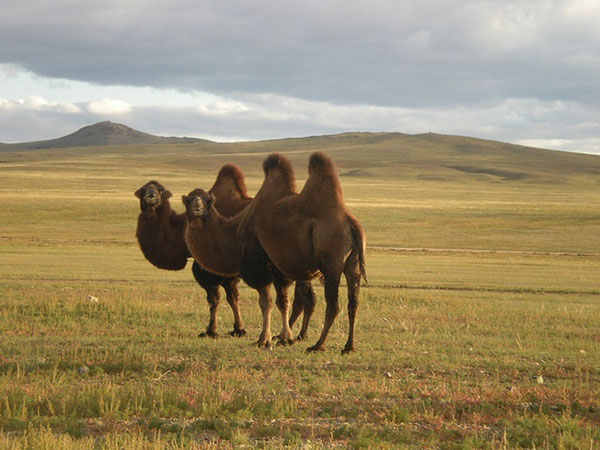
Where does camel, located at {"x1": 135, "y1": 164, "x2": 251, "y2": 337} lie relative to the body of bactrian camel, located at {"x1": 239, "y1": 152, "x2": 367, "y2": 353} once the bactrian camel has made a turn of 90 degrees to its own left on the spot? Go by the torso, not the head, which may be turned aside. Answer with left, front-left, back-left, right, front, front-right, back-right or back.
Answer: back-right

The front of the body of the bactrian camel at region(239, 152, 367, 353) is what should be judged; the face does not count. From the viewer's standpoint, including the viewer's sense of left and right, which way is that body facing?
facing to the left of the viewer

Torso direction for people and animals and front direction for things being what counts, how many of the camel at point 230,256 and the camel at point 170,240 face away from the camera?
0

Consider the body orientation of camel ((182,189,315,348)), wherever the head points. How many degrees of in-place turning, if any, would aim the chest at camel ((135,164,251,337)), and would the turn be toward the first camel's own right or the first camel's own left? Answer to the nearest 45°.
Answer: approximately 90° to the first camel's own right

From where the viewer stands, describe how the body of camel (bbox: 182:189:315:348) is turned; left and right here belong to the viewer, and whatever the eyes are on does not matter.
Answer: facing the viewer and to the left of the viewer

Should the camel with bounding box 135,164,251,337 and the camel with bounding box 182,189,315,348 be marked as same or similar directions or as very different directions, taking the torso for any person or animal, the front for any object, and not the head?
same or similar directions
